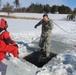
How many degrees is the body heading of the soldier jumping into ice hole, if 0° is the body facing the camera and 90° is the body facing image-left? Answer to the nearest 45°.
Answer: approximately 45°

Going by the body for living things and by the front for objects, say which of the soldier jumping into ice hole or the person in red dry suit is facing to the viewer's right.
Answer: the person in red dry suit

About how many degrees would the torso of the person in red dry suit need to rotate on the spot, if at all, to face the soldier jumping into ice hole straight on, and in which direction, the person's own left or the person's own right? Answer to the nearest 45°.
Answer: approximately 45° to the person's own left

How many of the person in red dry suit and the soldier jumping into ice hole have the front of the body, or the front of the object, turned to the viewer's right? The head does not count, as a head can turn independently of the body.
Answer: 1

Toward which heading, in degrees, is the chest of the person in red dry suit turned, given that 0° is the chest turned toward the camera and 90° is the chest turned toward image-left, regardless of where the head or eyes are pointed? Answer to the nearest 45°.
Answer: approximately 270°

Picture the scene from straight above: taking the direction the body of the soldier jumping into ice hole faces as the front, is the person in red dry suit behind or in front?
in front
